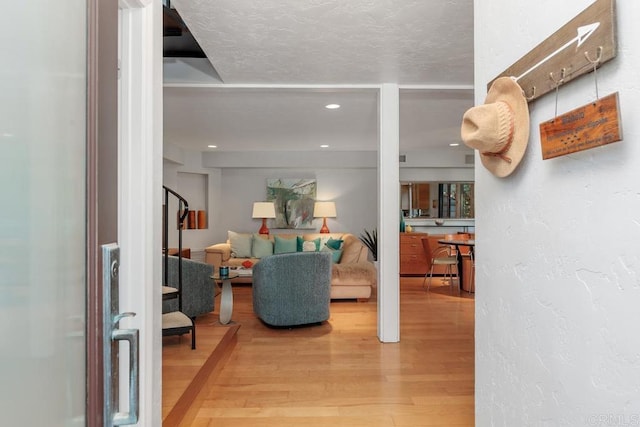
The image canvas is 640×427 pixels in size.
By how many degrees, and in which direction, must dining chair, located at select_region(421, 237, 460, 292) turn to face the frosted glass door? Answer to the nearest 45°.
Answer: approximately 90° to its right

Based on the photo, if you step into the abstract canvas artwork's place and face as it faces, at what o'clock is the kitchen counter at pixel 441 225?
The kitchen counter is roughly at 9 o'clock from the abstract canvas artwork.

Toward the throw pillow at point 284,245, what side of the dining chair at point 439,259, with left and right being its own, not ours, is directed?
back

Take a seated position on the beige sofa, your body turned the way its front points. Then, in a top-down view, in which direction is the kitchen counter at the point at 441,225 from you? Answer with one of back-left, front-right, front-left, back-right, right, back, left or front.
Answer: back-left

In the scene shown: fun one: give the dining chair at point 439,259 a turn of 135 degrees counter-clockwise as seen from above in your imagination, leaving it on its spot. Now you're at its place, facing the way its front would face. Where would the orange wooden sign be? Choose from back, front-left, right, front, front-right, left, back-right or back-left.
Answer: back-left

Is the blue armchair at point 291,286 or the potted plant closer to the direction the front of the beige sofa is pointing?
the blue armchair

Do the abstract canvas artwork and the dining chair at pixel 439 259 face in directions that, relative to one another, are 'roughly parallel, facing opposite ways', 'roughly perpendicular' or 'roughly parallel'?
roughly perpendicular

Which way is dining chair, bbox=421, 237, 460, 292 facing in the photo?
to the viewer's right

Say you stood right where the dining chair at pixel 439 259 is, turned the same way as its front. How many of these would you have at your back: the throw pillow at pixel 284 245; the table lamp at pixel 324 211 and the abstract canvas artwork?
3

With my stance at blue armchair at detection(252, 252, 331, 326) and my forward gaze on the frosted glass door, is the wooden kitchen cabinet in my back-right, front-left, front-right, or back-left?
back-left

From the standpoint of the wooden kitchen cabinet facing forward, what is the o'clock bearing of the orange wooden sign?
The orange wooden sign is roughly at 12 o'clock from the wooden kitchen cabinet.

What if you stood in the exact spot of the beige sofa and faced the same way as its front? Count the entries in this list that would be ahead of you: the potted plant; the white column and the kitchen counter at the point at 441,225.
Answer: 1
